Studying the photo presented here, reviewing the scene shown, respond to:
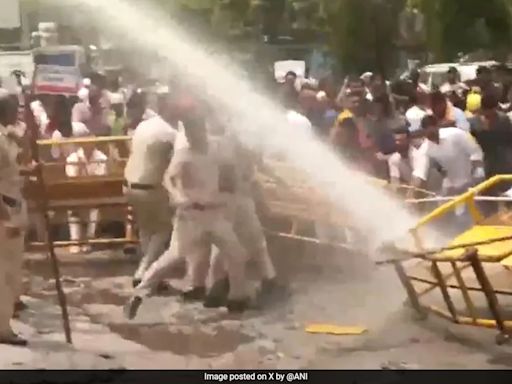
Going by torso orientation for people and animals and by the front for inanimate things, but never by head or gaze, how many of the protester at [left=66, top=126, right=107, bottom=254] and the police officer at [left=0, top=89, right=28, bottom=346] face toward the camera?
1

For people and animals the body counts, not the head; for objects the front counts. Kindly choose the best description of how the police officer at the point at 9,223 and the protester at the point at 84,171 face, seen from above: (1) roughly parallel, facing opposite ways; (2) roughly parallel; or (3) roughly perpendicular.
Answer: roughly perpendicular

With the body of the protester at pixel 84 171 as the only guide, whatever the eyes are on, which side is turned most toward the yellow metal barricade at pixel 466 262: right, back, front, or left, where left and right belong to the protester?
left

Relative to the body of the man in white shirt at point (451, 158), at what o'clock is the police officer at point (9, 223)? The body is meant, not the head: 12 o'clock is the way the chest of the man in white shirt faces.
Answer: The police officer is roughly at 11 o'clock from the man in white shirt.

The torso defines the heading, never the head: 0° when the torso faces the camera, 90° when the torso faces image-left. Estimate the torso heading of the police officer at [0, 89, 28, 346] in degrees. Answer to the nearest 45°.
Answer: approximately 270°

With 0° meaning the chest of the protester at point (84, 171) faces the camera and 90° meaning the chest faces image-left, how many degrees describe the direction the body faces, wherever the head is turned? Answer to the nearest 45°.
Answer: approximately 0°
